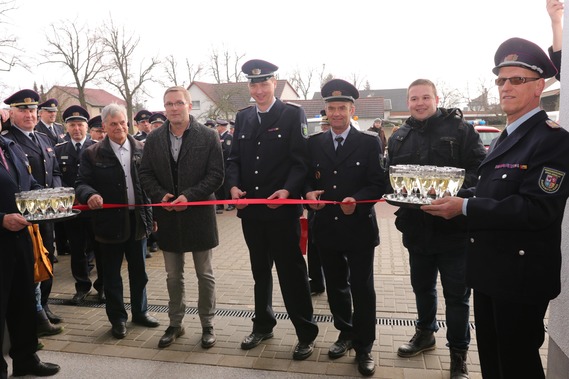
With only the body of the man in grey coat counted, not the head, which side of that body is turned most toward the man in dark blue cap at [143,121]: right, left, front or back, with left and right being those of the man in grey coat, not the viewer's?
back

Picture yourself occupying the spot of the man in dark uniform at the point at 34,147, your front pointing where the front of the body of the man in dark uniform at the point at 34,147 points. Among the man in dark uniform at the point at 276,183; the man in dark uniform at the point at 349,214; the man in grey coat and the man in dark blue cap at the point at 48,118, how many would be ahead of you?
3

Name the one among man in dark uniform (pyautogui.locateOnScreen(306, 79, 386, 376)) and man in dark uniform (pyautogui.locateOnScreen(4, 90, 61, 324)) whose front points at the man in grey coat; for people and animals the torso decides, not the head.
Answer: man in dark uniform (pyautogui.locateOnScreen(4, 90, 61, 324))

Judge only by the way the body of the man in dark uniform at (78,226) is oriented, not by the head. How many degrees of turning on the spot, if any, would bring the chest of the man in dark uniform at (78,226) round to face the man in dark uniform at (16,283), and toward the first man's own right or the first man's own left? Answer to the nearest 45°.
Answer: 0° — they already face them

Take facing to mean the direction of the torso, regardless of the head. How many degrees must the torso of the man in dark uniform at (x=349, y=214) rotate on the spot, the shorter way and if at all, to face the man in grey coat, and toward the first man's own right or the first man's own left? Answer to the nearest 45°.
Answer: approximately 90° to the first man's own right

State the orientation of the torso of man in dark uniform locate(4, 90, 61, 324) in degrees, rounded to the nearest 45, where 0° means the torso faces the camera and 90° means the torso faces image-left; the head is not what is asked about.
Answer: approximately 315°

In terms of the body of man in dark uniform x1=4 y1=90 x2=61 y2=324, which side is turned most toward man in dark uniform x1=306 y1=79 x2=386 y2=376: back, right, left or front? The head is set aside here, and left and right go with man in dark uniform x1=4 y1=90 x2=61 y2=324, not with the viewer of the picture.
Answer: front

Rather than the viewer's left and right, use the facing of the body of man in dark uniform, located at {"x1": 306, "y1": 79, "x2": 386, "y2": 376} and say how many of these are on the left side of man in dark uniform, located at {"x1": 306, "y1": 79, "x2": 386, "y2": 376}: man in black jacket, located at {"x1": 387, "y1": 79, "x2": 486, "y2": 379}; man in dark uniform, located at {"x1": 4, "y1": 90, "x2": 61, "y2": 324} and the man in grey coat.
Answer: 1

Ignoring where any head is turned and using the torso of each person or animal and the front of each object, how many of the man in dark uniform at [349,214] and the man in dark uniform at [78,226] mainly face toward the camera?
2

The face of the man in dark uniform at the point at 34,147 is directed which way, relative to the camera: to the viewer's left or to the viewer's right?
to the viewer's right
